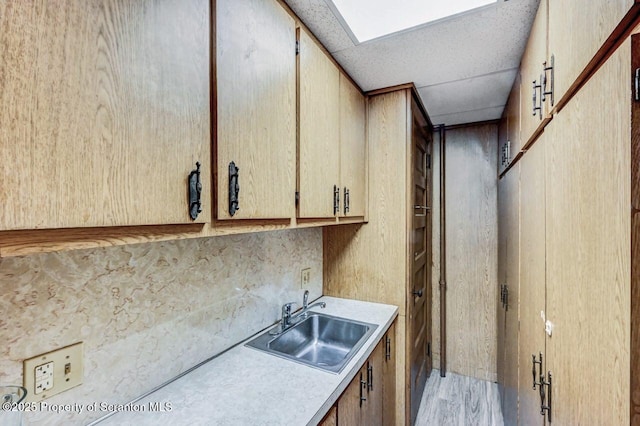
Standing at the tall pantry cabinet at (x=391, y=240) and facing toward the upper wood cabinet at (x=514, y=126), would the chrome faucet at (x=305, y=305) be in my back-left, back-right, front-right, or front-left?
back-right

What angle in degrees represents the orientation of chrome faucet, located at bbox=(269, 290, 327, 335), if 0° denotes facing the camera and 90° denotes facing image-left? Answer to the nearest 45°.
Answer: approximately 315°

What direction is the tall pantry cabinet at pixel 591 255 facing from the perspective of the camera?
to the viewer's left

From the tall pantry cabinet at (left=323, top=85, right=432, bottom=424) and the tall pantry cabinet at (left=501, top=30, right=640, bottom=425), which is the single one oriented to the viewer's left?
the tall pantry cabinet at (left=501, top=30, right=640, bottom=425)

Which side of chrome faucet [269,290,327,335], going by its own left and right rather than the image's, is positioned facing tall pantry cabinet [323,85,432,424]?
left

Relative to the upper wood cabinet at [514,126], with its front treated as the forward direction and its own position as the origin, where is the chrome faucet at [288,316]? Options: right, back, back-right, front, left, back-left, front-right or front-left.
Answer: front-left

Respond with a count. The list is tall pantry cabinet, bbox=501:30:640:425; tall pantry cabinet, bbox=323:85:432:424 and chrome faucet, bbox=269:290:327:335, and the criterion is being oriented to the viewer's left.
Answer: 1

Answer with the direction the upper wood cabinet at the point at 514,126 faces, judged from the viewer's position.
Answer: facing to the left of the viewer

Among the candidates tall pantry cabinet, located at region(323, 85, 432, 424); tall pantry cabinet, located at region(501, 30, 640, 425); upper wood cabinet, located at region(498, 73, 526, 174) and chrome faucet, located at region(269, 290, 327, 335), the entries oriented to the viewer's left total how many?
2

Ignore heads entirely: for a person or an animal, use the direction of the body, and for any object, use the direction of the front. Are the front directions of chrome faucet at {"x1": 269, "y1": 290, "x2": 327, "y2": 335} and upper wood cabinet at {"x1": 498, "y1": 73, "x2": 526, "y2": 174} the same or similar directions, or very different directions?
very different directions

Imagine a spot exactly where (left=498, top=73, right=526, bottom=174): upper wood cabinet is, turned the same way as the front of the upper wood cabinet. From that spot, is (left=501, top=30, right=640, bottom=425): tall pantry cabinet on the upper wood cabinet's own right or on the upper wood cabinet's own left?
on the upper wood cabinet's own left

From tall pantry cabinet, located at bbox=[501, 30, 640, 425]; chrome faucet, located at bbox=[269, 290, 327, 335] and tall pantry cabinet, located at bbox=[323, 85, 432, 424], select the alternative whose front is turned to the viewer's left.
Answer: tall pantry cabinet, located at bbox=[501, 30, 640, 425]

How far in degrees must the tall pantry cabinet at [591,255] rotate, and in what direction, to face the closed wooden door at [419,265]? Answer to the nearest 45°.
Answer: approximately 45° to its right

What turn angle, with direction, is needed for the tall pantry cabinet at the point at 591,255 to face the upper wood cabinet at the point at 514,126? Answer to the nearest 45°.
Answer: approximately 90° to its right

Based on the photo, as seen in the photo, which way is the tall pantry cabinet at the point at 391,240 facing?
to the viewer's right
